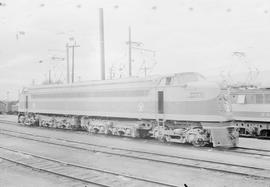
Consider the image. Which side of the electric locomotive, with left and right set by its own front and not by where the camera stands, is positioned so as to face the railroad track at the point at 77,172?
right

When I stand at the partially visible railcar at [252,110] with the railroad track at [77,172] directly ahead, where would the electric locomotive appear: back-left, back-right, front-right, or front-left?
front-right

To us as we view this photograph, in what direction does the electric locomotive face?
facing the viewer and to the right of the viewer

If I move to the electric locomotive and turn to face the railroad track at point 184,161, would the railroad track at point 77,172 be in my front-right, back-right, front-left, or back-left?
front-right
